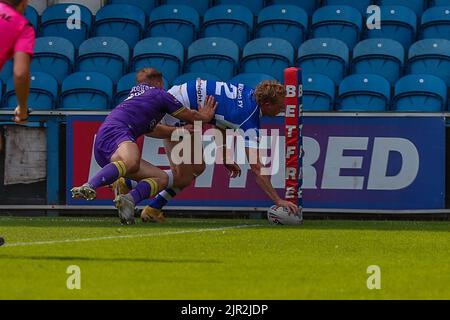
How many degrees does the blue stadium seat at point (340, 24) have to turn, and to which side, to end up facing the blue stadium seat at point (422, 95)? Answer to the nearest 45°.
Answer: approximately 45° to its left

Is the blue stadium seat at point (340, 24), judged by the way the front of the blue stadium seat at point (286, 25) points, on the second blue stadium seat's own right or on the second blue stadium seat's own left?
on the second blue stadium seat's own left

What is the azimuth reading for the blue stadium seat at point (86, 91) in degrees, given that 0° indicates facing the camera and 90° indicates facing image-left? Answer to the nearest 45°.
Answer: approximately 0°

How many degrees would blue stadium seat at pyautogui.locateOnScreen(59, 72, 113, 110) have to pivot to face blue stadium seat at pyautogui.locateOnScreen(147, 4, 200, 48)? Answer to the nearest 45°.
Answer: approximately 135° to its left

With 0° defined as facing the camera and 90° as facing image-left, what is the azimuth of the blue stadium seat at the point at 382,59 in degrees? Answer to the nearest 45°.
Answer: approximately 0°

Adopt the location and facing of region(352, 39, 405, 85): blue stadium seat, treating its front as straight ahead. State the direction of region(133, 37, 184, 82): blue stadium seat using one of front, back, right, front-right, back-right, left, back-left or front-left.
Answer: right

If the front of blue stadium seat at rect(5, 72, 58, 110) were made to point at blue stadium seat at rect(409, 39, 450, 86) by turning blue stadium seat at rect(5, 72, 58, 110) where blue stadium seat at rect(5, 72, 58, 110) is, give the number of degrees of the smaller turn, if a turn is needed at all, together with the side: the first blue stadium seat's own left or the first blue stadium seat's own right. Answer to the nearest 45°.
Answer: approximately 90° to the first blue stadium seat's own left

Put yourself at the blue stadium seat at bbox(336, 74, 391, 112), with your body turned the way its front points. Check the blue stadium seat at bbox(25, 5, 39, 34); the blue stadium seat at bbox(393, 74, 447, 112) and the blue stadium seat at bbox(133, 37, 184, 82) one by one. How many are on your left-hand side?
1

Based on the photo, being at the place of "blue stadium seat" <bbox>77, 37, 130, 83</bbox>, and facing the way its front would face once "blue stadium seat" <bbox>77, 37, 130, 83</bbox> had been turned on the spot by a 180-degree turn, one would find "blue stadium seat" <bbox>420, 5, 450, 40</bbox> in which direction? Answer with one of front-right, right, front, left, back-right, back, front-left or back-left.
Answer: right

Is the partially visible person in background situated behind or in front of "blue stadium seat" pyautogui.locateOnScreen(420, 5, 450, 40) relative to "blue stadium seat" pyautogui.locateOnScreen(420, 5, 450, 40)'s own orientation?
in front

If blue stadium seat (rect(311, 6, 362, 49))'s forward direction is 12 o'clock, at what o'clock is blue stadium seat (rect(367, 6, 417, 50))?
blue stadium seat (rect(367, 6, 417, 50)) is roughly at 9 o'clock from blue stadium seat (rect(311, 6, 362, 49)).
